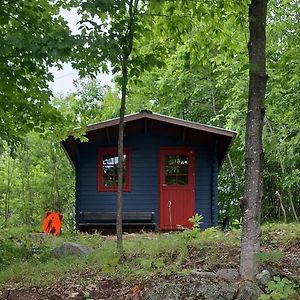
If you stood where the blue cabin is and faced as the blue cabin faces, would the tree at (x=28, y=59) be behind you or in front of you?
in front

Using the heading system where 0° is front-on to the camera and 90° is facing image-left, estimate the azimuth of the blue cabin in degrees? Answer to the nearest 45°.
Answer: approximately 0°

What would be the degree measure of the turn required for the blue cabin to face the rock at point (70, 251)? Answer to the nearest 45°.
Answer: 0° — it already faces it

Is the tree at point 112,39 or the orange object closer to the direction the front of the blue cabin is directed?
the tree

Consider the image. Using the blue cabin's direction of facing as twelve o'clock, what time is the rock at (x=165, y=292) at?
The rock is roughly at 12 o'clock from the blue cabin.

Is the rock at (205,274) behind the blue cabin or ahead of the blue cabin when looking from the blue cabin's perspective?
ahead

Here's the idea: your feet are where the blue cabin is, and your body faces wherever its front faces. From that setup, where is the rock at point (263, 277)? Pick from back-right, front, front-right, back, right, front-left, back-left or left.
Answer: front

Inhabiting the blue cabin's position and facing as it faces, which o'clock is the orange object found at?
The orange object is roughly at 2 o'clock from the blue cabin.

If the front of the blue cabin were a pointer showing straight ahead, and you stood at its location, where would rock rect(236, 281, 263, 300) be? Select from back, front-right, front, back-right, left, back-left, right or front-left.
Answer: front

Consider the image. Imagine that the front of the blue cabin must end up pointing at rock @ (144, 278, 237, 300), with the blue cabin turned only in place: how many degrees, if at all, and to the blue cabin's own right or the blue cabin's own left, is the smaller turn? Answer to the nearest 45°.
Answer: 0° — it already faces it

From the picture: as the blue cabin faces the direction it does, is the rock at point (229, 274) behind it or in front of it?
in front
